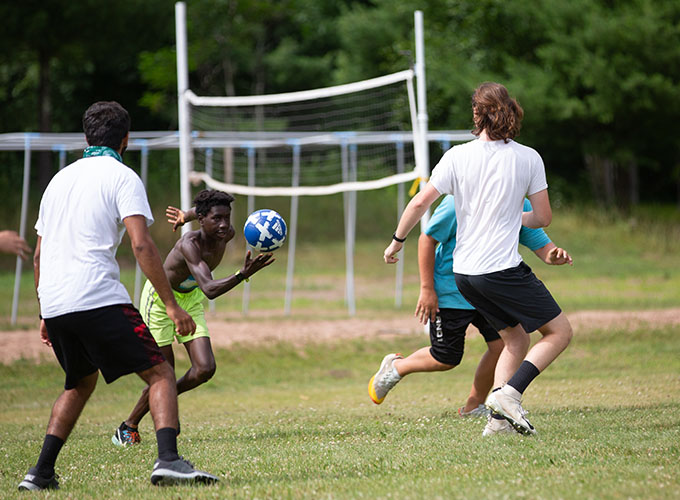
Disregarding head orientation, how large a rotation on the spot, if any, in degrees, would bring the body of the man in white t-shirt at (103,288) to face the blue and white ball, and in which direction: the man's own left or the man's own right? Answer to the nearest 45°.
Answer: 0° — they already face it

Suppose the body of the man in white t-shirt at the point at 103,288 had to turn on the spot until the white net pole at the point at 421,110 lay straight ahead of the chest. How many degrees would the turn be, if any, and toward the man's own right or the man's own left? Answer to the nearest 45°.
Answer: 0° — they already face it

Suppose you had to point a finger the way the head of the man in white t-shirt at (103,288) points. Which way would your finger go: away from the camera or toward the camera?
away from the camera

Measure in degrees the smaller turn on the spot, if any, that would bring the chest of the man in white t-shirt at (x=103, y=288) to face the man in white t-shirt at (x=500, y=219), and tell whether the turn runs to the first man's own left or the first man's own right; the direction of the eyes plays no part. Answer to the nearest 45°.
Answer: approximately 45° to the first man's own right

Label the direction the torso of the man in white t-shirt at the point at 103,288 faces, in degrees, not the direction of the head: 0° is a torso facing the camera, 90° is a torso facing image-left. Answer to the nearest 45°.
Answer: approximately 225°
